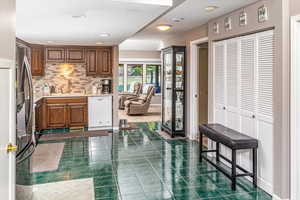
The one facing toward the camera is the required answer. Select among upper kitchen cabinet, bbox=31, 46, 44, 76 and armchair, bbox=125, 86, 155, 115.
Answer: the upper kitchen cabinet

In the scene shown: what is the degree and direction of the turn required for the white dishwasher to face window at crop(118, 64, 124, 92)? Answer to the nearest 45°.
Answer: approximately 180°

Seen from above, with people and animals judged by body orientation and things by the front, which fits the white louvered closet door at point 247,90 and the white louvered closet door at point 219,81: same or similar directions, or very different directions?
same or similar directions

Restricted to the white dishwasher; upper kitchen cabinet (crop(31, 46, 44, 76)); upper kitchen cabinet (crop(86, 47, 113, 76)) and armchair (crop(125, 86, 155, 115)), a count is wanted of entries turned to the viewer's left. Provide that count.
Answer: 1

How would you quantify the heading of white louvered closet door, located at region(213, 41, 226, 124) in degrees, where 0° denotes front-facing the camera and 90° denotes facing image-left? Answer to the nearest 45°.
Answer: approximately 45°

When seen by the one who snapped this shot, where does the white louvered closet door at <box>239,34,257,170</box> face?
facing the viewer and to the left of the viewer

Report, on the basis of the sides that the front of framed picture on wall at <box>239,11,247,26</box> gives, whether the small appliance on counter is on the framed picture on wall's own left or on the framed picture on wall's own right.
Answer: on the framed picture on wall's own right

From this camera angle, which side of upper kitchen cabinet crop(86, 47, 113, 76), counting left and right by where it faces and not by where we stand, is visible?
front

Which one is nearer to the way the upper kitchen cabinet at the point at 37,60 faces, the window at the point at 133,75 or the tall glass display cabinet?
the tall glass display cabinet

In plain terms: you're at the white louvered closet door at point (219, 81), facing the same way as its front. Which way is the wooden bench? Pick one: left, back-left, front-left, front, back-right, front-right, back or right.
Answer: front-left
